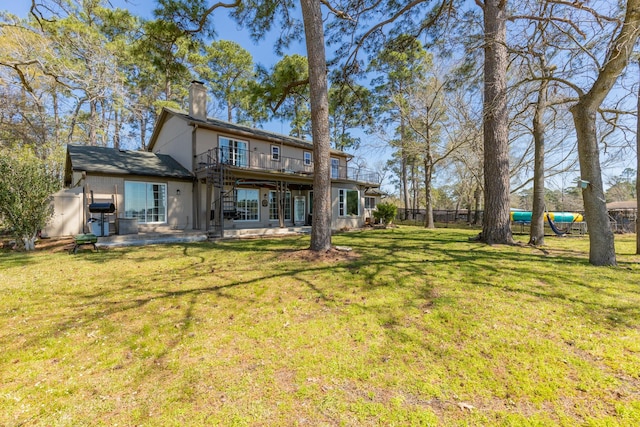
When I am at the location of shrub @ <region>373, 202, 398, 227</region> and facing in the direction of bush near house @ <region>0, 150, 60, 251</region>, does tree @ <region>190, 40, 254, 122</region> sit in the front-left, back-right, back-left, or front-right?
front-right

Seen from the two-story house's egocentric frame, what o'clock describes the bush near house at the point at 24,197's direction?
The bush near house is roughly at 3 o'clock from the two-story house.

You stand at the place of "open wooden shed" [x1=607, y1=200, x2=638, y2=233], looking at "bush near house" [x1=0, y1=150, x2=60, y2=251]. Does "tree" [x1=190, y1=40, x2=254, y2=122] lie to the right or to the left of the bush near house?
right

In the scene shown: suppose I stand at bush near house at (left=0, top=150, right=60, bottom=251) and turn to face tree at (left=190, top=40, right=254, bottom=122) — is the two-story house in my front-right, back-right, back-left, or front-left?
front-right

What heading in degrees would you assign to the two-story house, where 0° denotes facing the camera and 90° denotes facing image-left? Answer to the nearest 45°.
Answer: approximately 315°
